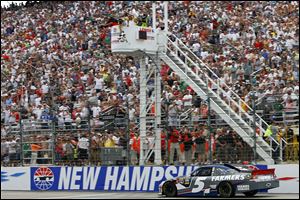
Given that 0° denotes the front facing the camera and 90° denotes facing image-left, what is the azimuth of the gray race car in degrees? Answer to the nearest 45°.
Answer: approximately 135°
